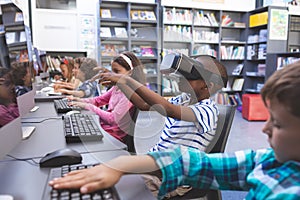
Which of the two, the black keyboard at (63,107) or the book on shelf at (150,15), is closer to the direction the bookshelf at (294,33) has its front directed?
the black keyboard

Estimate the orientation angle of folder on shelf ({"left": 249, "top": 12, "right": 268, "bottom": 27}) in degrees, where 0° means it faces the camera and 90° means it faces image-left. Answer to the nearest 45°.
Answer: approximately 45°

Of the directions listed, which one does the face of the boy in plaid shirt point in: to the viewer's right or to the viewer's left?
to the viewer's left

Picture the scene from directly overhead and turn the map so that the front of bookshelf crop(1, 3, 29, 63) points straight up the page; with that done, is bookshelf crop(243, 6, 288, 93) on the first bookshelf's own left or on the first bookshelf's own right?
on the first bookshelf's own left

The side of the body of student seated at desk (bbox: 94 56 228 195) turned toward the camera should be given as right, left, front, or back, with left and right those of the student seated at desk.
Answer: left

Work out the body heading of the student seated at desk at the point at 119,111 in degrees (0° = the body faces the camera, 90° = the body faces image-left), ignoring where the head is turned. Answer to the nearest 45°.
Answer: approximately 90°

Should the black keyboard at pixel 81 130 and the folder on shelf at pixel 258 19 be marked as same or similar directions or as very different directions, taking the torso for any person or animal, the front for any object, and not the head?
very different directions

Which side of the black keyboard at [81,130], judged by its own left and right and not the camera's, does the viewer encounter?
right
